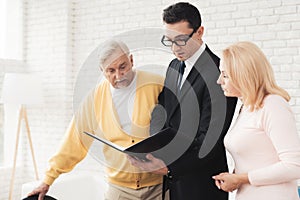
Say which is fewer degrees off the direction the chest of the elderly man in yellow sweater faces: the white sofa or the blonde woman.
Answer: the blonde woman

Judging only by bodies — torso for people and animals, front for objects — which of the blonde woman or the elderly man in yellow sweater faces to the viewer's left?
the blonde woman

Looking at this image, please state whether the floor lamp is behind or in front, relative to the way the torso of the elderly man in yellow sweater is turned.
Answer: behind

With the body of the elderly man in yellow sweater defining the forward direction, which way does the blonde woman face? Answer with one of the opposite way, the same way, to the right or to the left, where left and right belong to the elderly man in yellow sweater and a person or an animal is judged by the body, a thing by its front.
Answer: to the right

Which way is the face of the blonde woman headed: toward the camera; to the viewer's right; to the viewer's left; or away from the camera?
to the viewer's left

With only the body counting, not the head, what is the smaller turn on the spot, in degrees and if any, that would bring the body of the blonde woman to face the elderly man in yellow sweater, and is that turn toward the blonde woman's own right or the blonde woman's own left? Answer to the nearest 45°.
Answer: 0° — they already face them

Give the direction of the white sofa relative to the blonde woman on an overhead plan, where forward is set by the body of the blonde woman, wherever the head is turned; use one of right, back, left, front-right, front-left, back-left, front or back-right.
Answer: front-right

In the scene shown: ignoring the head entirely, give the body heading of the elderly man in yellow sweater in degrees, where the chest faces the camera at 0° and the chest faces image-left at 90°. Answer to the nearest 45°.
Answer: approximately 0°

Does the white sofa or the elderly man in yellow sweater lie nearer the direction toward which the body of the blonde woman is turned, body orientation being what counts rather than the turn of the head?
the elderly man in yellow sweater

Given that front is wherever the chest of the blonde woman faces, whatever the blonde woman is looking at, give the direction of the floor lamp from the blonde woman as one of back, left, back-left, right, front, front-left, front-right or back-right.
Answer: front-right

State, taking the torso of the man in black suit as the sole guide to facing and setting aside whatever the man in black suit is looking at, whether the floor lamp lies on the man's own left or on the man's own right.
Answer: on the man's own right

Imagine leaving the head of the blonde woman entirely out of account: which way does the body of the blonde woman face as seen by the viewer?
to the viewer's left

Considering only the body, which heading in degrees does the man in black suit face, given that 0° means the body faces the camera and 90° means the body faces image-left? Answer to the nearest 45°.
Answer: approximately 45°

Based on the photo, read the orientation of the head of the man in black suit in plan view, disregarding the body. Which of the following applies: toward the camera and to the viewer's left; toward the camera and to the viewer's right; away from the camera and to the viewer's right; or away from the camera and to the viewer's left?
toward the camera and to the viewer's left
